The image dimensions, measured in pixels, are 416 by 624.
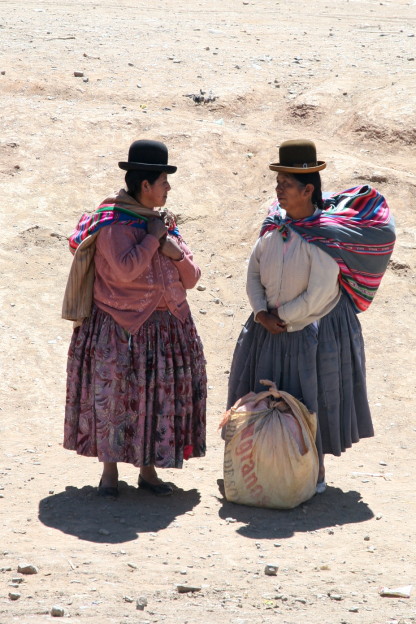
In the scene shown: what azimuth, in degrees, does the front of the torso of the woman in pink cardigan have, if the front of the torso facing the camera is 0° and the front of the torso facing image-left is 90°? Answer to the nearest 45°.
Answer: approximately 315°

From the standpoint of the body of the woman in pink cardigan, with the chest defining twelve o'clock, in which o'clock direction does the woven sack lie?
The woven sack is roughly at 11 o'clock from the woman in pink cardigan.

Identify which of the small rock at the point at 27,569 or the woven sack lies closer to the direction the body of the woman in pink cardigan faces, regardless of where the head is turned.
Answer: the woven sack

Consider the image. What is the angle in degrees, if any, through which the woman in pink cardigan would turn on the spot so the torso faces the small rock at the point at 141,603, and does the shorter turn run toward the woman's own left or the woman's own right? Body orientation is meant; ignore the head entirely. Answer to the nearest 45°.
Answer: approximately 45° to the woman's own right

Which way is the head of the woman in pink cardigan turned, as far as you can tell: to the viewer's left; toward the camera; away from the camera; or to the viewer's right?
to the viewer's right

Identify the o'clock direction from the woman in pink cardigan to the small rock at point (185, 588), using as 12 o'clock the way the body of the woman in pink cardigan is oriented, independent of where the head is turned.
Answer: The small rock is roughly at 1 o'clock from the woman in pink cardigan.

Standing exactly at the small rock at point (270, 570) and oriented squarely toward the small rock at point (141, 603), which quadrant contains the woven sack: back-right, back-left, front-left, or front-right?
back-right

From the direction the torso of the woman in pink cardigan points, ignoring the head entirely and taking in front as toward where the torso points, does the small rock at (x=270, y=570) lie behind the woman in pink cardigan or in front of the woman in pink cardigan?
in front

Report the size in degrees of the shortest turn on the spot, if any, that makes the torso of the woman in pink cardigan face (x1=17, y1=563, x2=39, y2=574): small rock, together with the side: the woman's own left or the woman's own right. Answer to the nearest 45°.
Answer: approximately 90° to the woman's own right

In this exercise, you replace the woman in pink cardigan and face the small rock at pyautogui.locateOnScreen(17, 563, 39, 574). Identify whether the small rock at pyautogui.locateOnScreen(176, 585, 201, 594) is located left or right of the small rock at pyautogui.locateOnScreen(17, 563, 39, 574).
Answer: left

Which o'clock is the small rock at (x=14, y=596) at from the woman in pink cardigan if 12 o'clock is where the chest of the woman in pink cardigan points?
The small rock is roughly at 2 o'clock from the woman in pink cardigan.
